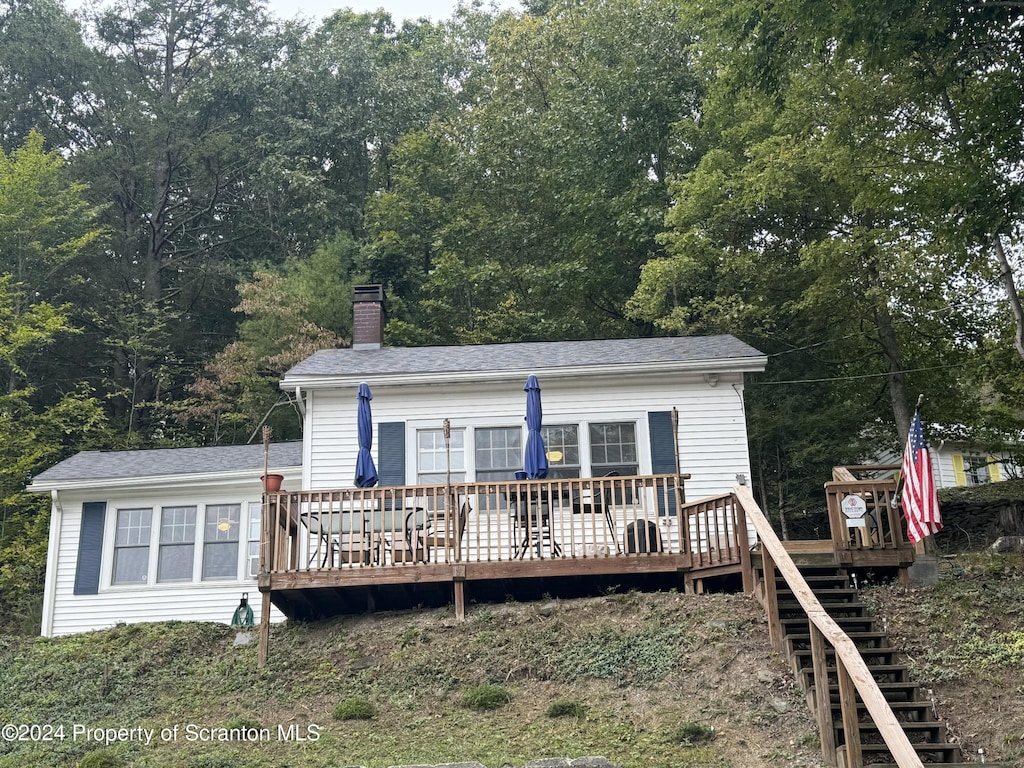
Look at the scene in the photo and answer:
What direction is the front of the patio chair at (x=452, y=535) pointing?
to the viewer's left

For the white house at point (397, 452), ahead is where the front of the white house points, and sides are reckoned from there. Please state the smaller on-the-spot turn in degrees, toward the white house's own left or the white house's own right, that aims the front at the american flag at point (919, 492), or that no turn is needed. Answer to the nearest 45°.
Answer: approximately 45° to the white house's own left

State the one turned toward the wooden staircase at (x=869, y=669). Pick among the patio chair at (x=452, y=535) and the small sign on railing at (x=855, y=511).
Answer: the small sign on railing

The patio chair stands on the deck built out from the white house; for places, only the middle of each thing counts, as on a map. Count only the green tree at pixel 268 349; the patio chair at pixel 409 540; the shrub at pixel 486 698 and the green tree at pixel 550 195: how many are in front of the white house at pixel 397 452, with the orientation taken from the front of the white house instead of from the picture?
2

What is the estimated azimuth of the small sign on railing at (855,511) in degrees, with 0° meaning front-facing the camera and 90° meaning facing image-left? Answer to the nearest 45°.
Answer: approximately 0°

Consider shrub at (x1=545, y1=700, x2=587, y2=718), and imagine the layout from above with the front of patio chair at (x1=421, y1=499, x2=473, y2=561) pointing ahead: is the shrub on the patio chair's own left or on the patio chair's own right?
on the patio chair's own left

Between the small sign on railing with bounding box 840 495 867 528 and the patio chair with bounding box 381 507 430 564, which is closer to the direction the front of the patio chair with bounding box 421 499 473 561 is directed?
the patio chair

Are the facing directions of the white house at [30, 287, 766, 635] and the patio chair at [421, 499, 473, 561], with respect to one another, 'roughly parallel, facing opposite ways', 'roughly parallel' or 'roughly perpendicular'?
roughly perpendicular

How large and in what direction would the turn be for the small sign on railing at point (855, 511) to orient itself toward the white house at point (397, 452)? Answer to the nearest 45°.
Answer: approximately 90° to its right

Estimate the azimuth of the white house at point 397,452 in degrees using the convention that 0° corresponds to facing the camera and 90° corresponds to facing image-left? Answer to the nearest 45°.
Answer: approximately 0°
